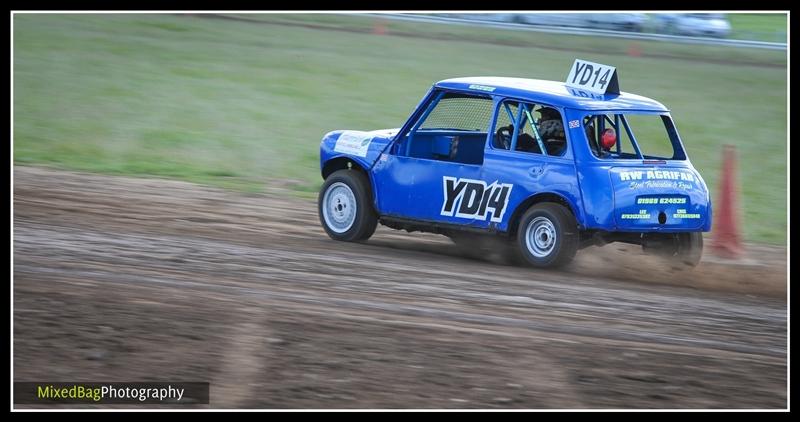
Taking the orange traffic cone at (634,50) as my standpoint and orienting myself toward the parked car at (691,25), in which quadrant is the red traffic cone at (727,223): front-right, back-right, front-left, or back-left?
back-right

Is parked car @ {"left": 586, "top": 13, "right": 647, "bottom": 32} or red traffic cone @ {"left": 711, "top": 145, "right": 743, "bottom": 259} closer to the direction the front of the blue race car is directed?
the parked car

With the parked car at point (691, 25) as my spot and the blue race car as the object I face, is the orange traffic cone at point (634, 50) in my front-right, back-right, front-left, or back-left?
front-right

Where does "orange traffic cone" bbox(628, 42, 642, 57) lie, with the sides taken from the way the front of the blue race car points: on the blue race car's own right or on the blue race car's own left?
on the blue race car's own right

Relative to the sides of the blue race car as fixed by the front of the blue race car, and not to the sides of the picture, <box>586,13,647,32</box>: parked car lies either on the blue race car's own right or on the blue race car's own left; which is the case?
on the blue race car's own right

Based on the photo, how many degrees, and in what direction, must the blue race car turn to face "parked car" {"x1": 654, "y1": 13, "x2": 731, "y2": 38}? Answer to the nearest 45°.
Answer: approximately 45° to its right

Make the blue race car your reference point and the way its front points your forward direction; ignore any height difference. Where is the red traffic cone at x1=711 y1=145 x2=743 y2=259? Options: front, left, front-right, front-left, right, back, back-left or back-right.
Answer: right

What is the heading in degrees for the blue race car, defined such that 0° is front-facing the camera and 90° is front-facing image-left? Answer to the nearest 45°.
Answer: approximately 135°
